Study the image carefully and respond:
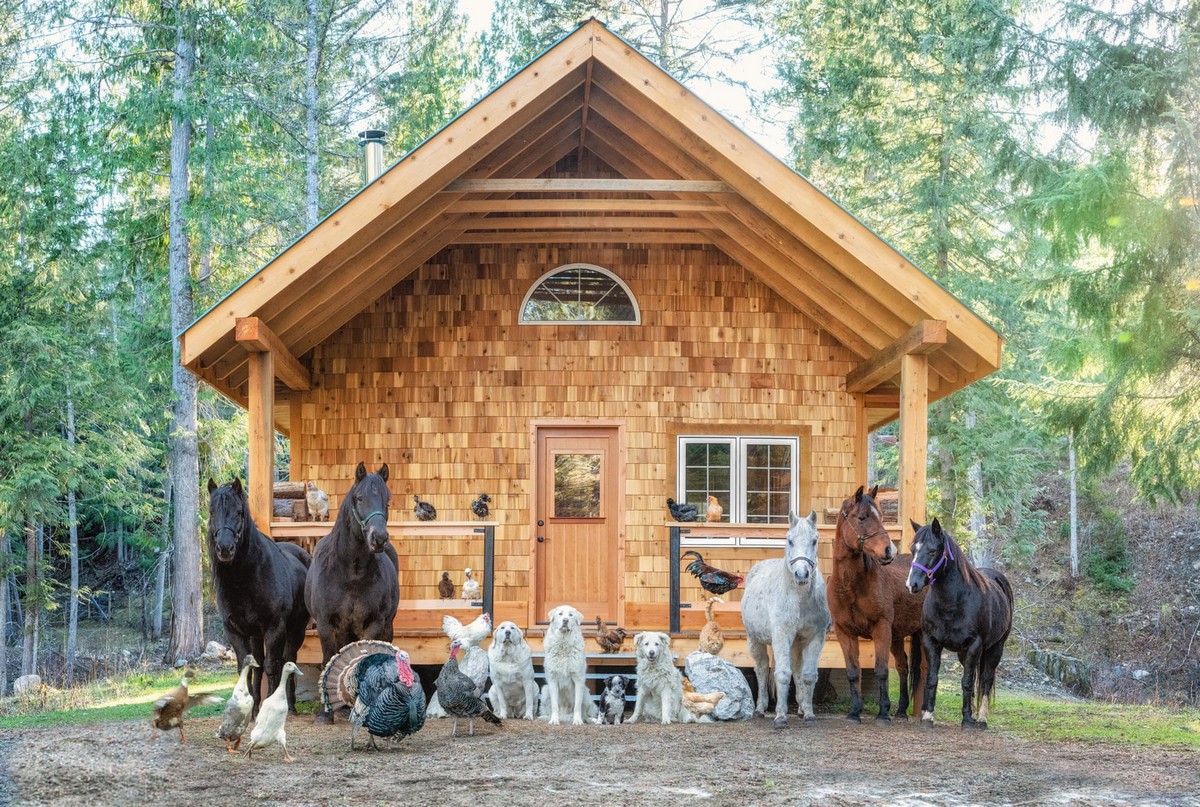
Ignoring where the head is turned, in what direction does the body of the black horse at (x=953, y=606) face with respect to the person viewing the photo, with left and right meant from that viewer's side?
facing the viewer and to the left of the viewer

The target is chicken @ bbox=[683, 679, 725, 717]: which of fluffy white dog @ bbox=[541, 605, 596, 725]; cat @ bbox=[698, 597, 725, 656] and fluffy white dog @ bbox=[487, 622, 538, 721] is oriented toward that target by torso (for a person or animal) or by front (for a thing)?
cat @ bbox=[698, 597, 725, 656]

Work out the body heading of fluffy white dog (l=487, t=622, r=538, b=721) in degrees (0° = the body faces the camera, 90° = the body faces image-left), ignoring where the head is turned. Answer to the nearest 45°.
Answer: approximately 0°

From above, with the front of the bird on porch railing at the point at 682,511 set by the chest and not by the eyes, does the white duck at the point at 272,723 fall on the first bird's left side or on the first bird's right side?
on the first bird's left side

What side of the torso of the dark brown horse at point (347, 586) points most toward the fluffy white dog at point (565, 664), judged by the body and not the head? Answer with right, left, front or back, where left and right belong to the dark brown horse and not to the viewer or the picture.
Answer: left

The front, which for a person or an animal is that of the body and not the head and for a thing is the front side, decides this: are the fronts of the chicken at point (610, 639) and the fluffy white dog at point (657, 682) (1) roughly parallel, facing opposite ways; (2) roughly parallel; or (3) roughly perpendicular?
roughly perpendicular

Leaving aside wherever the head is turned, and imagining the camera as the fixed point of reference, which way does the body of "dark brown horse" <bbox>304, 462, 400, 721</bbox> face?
toward the camera

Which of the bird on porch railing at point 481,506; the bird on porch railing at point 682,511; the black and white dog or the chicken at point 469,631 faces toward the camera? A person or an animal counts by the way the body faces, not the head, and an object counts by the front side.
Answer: the black and white dog

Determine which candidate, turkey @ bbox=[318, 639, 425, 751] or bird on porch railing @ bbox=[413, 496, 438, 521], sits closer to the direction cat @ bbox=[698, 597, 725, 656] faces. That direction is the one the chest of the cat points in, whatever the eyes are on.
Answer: the turkey

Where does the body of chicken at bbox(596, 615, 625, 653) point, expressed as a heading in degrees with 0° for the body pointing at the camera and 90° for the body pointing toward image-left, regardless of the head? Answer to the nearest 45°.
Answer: approximately 90°

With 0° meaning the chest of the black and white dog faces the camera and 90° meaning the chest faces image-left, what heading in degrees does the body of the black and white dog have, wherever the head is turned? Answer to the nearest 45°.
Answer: approximately 0°

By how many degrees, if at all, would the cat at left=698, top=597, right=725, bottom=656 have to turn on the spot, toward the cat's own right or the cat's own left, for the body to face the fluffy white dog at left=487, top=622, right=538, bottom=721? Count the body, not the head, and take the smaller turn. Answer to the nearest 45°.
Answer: approximately 45° to the cat's own right

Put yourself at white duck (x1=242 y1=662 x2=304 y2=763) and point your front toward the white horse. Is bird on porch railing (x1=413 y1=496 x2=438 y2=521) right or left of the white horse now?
left
